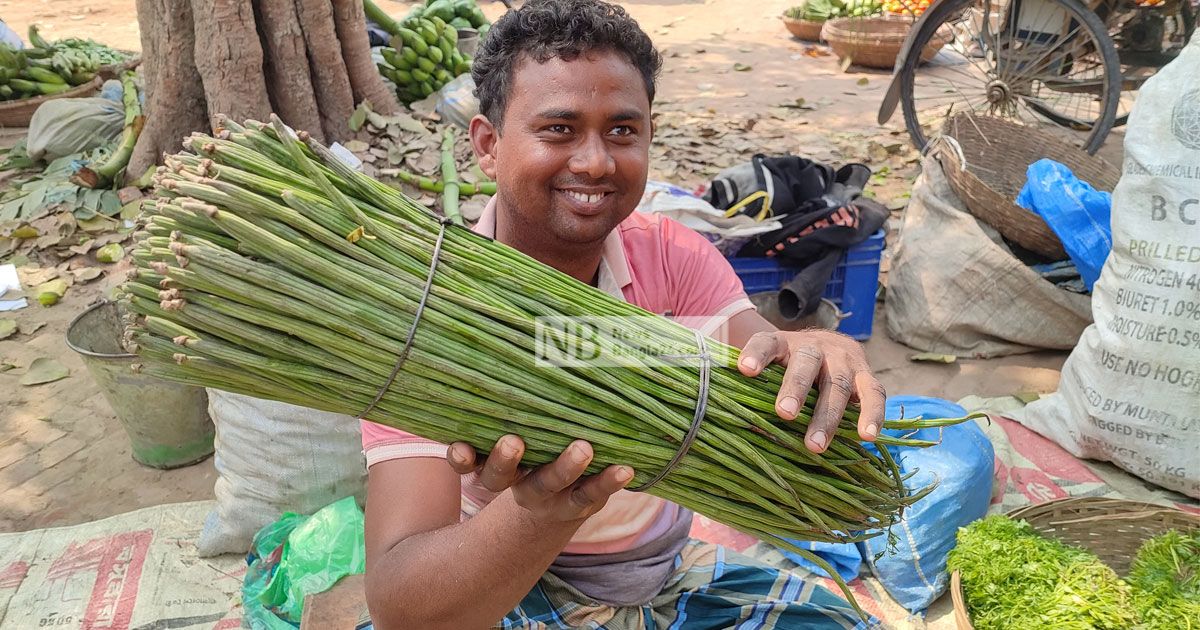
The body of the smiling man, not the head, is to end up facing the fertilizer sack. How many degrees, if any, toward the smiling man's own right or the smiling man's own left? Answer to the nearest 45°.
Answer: approximately 90° to the smiling man's own left

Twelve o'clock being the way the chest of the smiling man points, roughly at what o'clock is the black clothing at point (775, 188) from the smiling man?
The black clothing is roughly at 8 o'clock from the smiling man.

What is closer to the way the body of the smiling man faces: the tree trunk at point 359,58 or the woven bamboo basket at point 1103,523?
the woven bamboo basket

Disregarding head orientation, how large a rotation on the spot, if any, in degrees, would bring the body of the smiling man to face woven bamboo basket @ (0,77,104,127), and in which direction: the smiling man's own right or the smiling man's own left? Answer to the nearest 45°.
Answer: approximately 180°

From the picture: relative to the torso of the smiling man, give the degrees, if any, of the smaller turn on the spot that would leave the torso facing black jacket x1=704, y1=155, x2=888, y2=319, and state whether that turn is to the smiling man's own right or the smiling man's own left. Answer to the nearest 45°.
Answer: approximately 135° to the smiling man's own left

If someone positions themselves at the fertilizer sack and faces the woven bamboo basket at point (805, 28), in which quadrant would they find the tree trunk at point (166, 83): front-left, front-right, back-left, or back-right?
front-left

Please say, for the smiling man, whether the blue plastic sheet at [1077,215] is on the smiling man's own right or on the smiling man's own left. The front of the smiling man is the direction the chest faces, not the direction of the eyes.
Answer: on the smiling man's own left

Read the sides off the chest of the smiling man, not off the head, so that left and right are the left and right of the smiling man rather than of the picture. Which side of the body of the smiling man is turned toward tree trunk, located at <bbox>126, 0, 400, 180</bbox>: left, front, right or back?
back

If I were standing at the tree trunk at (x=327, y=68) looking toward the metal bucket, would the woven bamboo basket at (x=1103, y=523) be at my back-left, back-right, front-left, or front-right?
front-left

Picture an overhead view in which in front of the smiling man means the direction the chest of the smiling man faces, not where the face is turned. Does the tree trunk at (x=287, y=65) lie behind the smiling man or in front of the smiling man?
behind

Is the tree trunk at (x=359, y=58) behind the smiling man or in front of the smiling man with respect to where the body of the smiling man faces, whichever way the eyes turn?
behind
